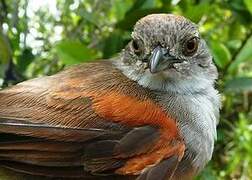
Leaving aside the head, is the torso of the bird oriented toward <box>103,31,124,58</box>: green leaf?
no

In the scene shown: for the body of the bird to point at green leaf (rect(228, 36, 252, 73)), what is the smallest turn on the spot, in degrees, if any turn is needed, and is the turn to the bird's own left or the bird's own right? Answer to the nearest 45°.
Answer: approximately 45° to the bird's own left

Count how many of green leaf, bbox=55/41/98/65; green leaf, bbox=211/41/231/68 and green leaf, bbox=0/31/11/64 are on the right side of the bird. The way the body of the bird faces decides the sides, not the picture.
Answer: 0

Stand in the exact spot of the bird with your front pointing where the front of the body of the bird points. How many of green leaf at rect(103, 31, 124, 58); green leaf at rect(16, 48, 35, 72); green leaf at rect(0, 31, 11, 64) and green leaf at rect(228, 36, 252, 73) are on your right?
0

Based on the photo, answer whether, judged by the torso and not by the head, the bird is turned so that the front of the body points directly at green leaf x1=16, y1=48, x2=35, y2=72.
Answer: no

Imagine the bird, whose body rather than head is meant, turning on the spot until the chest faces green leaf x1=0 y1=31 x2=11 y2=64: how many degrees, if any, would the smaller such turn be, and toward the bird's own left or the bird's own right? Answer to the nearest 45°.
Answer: approximately 135° to the bird's own left

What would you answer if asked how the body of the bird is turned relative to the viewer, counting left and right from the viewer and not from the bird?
facing to the right of the viewer

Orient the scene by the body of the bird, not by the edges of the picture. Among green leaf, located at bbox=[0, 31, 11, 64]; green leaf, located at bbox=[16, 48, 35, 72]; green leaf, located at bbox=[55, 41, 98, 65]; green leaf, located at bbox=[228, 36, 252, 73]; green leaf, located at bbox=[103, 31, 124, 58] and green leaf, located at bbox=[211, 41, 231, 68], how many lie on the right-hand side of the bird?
0

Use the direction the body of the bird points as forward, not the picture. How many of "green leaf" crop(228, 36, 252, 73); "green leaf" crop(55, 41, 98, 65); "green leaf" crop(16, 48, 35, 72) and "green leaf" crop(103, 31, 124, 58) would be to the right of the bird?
0

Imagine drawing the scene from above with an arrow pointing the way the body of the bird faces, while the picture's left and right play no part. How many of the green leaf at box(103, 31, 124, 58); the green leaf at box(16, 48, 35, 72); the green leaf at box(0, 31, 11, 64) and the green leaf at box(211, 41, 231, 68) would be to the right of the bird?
0

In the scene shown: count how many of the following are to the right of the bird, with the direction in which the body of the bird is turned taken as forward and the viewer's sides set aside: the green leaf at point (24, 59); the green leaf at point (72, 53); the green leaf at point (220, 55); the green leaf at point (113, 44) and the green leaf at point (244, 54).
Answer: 0
